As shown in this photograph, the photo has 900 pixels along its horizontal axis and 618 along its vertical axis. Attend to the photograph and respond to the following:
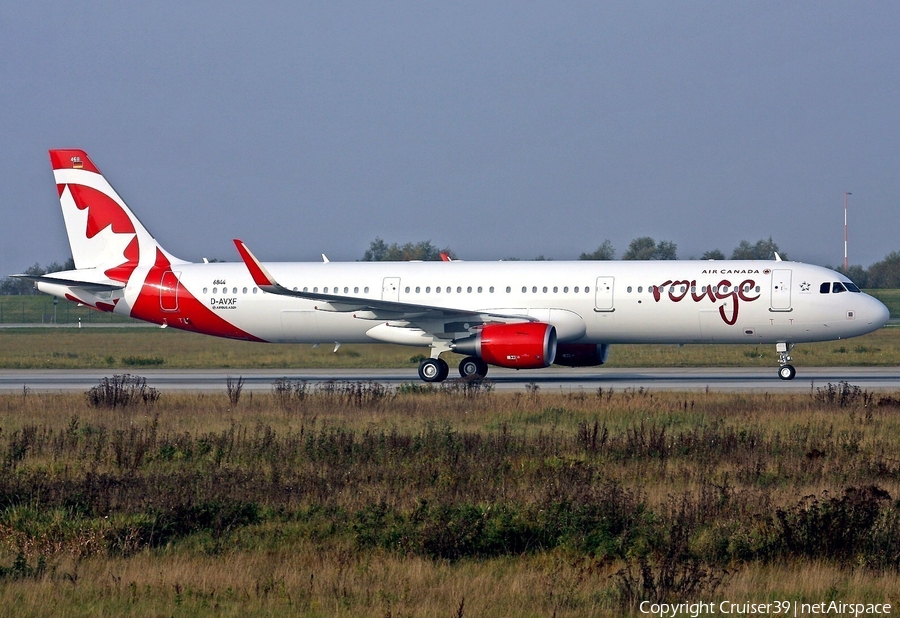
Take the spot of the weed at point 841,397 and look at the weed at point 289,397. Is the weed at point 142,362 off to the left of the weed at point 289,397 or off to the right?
right

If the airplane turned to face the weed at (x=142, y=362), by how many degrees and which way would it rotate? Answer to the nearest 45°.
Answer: approximately 135° to its left

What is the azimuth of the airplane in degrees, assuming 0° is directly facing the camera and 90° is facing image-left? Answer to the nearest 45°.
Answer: approximately 270°
